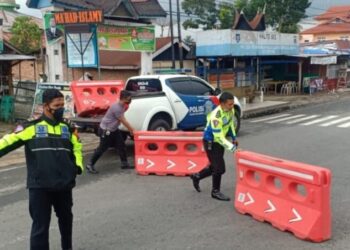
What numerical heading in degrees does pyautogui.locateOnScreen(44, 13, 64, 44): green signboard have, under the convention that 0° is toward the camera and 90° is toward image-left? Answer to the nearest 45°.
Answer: approximately 0°

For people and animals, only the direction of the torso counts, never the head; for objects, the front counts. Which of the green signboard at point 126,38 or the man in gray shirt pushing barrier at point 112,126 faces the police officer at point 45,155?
the green signboard

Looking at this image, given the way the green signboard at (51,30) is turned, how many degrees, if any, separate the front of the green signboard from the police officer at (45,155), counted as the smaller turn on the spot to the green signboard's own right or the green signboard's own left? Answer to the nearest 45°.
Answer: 0° — it already faces them

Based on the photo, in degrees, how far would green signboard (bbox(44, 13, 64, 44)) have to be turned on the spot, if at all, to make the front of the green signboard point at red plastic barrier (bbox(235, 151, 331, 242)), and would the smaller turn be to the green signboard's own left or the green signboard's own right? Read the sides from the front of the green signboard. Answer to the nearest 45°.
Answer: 0° — it already faces it

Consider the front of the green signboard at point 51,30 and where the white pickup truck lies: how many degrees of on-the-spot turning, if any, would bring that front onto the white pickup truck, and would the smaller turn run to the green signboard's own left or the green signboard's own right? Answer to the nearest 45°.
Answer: approximately 45° to the green signboard's own left

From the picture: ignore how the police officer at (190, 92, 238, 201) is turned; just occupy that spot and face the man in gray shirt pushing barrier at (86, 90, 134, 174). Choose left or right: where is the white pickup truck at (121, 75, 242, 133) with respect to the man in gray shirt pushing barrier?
right

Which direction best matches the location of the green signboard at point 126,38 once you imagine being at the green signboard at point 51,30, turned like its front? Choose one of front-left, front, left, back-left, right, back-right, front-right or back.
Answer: left

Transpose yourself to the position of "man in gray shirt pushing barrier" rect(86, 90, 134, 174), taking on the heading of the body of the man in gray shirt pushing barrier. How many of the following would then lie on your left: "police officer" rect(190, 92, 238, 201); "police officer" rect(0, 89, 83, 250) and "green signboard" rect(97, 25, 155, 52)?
1

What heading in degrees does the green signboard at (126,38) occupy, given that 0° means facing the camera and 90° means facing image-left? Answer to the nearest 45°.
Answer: approximately 0°

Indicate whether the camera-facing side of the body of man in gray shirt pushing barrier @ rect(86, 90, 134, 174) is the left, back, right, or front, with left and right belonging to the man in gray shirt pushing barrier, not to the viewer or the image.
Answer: right

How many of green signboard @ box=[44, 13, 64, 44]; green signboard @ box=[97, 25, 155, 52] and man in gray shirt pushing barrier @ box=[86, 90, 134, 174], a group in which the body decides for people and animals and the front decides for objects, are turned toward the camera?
2

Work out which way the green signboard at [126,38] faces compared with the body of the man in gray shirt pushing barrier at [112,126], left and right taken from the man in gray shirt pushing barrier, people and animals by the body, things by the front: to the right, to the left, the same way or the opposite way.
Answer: to the right
